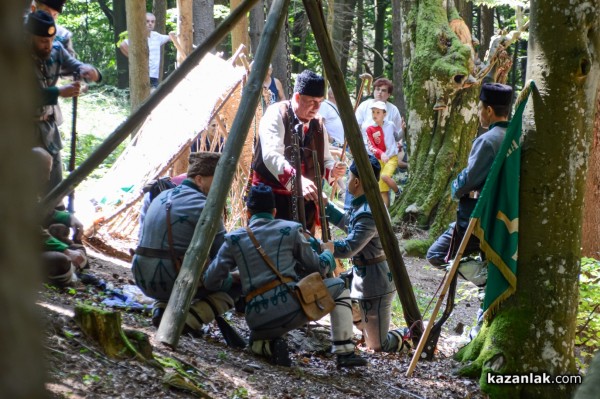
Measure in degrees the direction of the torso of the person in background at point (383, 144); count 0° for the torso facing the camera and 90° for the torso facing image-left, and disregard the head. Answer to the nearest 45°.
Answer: approximately 45°

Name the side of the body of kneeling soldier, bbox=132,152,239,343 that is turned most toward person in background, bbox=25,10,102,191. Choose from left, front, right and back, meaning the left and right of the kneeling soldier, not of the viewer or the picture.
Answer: left

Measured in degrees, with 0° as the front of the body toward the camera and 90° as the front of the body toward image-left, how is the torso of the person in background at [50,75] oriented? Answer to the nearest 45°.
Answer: approximately 315°

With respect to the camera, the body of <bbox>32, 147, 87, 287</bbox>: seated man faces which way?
to the viewer's right

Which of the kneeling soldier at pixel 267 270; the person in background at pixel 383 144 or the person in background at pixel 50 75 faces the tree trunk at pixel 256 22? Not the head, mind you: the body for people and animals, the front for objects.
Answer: the kneeling soldier

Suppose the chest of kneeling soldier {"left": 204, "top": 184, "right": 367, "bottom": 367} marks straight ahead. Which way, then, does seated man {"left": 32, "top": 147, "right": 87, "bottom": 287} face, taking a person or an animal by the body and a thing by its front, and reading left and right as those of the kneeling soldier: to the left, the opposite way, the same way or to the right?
to the right

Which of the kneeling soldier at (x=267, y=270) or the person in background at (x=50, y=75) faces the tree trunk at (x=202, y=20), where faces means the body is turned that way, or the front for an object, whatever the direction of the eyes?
the kneeling soldier

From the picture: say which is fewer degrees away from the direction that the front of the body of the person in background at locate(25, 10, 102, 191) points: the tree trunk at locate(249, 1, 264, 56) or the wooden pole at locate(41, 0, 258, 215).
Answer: the wooden pole

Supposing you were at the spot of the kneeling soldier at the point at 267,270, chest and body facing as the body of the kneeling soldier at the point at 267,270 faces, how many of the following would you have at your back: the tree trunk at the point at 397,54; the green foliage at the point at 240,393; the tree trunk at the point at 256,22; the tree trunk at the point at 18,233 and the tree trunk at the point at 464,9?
2

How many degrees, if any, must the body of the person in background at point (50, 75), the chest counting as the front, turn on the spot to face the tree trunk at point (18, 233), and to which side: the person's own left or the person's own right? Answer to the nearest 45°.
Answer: approximately 45° to the person's own right

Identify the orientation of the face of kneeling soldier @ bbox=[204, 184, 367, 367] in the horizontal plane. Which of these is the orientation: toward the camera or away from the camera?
away from the camera

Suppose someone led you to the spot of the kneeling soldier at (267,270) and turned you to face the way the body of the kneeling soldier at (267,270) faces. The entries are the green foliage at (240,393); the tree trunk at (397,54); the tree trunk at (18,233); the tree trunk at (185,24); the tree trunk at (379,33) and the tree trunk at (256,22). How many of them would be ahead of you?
4

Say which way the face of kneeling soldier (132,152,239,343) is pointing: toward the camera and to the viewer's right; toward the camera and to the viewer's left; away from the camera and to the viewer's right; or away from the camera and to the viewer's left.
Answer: away from the camera and to the viewer's right

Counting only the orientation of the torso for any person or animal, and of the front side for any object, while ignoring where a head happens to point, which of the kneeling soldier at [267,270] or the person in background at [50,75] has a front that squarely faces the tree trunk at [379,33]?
the kneeling soldier

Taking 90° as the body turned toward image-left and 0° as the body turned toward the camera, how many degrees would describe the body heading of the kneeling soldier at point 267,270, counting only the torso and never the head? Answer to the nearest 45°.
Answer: approximately 180°

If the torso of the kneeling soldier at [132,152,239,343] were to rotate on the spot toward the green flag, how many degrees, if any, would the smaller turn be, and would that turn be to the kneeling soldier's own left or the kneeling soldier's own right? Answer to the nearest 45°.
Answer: approximately 45° to the kneeling soldier's own right
